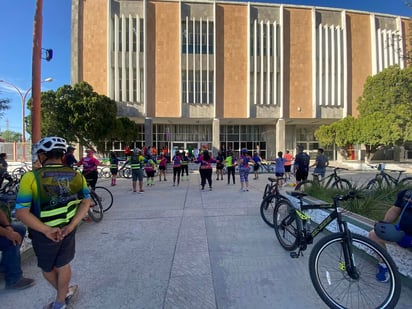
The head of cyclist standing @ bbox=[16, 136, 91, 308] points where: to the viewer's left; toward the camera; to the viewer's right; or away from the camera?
away from the camera

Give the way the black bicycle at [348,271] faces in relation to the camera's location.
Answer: facing the viewer and to the right of the viewer

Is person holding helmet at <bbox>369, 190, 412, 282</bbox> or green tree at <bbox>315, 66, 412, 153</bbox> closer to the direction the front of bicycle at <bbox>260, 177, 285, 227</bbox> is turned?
the person holding helmet

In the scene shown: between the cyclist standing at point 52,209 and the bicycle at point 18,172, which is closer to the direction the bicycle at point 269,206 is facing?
the cyclist standing

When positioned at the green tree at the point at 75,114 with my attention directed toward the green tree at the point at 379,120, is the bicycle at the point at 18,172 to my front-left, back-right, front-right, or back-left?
front-right

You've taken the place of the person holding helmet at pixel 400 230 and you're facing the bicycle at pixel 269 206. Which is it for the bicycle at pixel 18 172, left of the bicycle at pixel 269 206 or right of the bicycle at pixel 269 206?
left

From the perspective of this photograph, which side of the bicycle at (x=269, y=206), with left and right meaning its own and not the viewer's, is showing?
front
